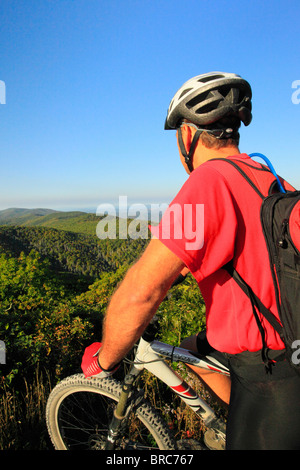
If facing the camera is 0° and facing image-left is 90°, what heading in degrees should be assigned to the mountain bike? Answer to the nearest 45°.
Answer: approximately 90°

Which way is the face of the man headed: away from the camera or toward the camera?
away from the camera

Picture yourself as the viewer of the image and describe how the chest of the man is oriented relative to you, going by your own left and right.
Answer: facing away from the viewer and to the left of the viewer
